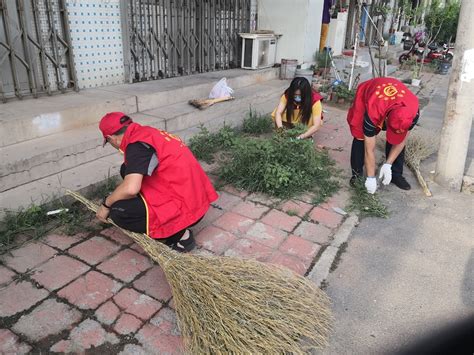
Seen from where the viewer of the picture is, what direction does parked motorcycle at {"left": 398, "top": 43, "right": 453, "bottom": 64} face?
facing to the left of the viewer

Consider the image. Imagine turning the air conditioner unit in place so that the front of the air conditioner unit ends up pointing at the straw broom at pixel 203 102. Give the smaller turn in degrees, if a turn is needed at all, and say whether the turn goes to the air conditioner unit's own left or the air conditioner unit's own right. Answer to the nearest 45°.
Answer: approximately 45° to the air conditioner unit's own right

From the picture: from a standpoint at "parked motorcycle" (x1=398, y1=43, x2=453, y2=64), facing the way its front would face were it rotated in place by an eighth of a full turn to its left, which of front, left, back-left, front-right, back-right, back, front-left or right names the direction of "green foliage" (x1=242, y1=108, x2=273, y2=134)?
front-left

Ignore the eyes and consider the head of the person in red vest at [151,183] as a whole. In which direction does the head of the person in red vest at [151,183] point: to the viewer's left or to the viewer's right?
to the viewer's left

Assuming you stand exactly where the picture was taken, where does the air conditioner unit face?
facing the viewer and to the right of the viewer

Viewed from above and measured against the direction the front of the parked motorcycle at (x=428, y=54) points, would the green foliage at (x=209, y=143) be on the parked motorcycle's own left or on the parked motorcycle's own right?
on the parked motorcycle's own left

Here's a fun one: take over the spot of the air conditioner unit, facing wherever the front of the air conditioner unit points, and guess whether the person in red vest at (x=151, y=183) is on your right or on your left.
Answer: on your right

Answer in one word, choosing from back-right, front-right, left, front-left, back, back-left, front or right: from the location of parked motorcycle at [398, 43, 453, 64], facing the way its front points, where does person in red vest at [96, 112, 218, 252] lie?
left

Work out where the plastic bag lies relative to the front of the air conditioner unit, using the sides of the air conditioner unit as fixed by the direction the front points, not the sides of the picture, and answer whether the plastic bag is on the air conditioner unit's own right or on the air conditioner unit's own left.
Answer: on the air conditioner unit's own right

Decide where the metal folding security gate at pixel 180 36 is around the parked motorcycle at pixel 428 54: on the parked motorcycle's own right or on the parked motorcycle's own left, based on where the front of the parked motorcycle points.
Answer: on the parked motorcycle's own left

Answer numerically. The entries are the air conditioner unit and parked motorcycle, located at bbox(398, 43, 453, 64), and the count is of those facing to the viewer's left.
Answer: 1

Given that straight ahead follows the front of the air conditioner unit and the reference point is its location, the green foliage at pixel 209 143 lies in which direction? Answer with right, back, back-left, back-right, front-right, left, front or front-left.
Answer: front-right

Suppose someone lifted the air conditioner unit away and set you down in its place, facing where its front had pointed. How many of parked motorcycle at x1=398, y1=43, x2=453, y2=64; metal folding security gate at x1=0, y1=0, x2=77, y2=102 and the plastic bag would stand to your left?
1

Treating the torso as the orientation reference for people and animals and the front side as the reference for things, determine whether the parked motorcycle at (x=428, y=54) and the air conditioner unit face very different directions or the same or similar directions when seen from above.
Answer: very different directions
